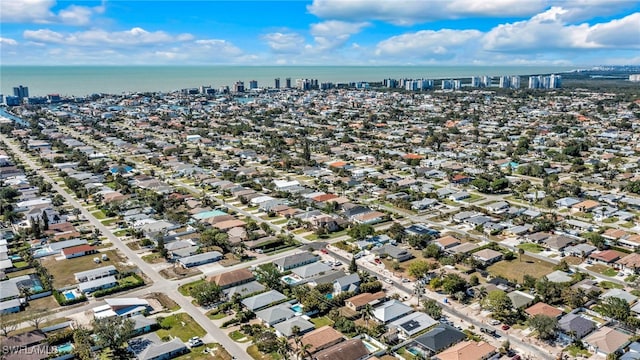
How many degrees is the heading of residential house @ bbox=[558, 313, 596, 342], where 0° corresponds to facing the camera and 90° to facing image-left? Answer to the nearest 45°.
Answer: approximately 45°

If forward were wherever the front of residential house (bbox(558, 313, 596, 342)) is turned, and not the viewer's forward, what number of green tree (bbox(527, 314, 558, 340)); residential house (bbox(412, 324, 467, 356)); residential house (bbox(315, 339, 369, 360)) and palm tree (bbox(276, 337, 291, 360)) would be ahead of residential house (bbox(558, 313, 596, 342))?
4

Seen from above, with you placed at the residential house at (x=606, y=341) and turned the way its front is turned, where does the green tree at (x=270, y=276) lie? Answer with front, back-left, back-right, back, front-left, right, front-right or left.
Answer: front-right

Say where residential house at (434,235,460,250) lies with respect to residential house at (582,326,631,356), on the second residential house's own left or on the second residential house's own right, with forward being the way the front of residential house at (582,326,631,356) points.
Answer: on the second residential house's own right

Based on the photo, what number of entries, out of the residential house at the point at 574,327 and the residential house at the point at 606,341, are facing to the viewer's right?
0

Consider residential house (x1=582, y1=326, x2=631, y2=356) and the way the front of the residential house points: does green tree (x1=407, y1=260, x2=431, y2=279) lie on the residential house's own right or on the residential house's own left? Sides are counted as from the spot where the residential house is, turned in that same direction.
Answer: on the residential house's own right

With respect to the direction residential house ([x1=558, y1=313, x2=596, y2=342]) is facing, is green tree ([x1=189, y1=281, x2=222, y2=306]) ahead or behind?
ahead

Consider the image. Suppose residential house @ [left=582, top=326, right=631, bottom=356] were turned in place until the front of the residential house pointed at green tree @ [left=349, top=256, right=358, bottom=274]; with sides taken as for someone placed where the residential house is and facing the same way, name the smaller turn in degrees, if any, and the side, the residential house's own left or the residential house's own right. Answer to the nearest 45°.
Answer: approximately 45° to the residential house's own right

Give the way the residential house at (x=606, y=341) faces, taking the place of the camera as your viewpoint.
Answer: facing the viewer and to the left of the viewer

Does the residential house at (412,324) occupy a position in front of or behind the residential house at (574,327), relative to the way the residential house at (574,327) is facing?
in front
